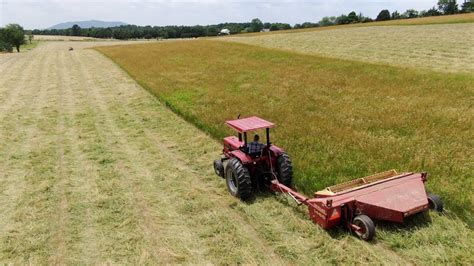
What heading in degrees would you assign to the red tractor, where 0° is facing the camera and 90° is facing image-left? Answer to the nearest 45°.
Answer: approximately 135°
